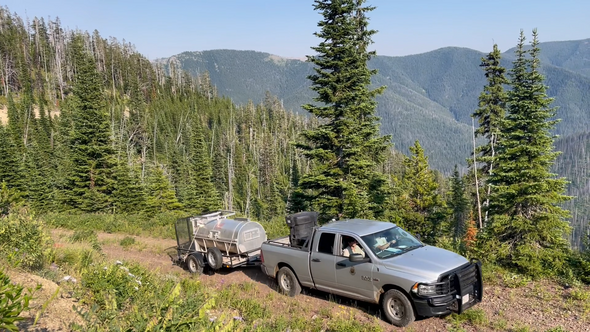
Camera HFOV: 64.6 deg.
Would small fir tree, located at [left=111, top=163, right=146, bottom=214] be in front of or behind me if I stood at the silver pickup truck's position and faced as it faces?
behind

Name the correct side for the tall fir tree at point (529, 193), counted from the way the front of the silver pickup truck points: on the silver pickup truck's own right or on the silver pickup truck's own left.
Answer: on the silver pickup truck's own left

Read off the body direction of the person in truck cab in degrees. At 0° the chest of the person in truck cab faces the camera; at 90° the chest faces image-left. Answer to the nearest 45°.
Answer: approximately 315°

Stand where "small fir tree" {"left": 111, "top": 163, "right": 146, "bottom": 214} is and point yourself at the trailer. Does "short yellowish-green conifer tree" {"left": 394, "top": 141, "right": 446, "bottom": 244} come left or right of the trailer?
left

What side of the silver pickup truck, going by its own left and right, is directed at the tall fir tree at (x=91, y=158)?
back

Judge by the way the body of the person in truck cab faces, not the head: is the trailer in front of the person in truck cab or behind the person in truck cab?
behind

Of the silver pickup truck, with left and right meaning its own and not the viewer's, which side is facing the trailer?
back

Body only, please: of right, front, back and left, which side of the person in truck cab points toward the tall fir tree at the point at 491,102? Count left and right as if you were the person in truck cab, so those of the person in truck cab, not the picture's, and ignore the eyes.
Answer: left

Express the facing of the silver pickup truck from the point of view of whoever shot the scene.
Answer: facing the viewer and to the right of the viewer

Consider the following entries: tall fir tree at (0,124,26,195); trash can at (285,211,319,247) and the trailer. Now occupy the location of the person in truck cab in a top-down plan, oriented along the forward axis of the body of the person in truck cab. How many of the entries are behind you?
3

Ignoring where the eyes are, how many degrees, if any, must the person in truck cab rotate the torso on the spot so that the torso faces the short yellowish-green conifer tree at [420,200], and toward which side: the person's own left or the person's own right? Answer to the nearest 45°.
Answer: approximately 135° to the person's own left

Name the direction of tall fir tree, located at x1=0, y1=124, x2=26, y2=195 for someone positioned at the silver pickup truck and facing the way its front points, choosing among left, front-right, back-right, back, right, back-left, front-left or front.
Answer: back

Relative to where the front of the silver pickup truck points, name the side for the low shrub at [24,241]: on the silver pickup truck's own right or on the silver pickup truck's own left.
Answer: on the silver pickup truck's own right

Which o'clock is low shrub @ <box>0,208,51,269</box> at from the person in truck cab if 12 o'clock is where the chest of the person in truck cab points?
The low shrub is roughly at 4 o'clock from the person in truck cab.
